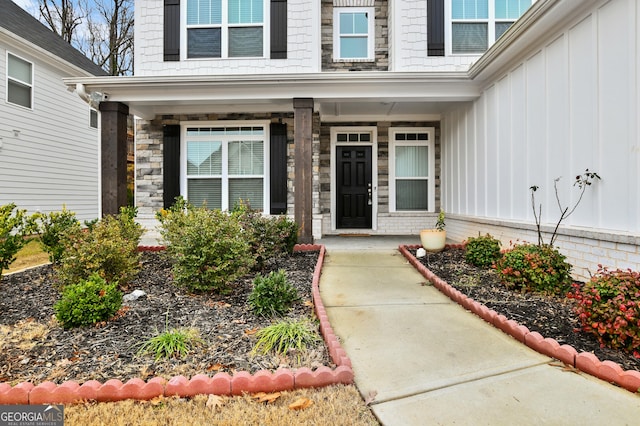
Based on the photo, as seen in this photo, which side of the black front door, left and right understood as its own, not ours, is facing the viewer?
front

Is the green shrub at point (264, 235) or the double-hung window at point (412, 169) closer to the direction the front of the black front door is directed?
the green shrub

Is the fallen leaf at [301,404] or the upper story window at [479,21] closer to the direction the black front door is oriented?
the fallen leaf

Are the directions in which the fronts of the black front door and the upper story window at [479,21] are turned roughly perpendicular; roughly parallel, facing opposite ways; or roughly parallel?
roughly parallel

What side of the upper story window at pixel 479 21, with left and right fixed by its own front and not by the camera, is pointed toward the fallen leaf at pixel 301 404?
front

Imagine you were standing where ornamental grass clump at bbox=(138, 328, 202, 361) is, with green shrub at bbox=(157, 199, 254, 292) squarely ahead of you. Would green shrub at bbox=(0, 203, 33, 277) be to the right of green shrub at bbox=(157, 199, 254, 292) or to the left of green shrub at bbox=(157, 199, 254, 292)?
left

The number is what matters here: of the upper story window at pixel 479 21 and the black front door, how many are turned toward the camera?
2

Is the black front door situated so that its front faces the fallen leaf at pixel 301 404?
yes

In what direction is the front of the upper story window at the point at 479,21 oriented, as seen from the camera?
facing the viewer

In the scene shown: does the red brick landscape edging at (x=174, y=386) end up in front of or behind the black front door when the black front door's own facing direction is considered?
in front

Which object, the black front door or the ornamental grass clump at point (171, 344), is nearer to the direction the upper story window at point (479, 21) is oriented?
the ornamental grass clump

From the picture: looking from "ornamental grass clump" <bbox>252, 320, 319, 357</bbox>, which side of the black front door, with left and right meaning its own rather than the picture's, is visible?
front
